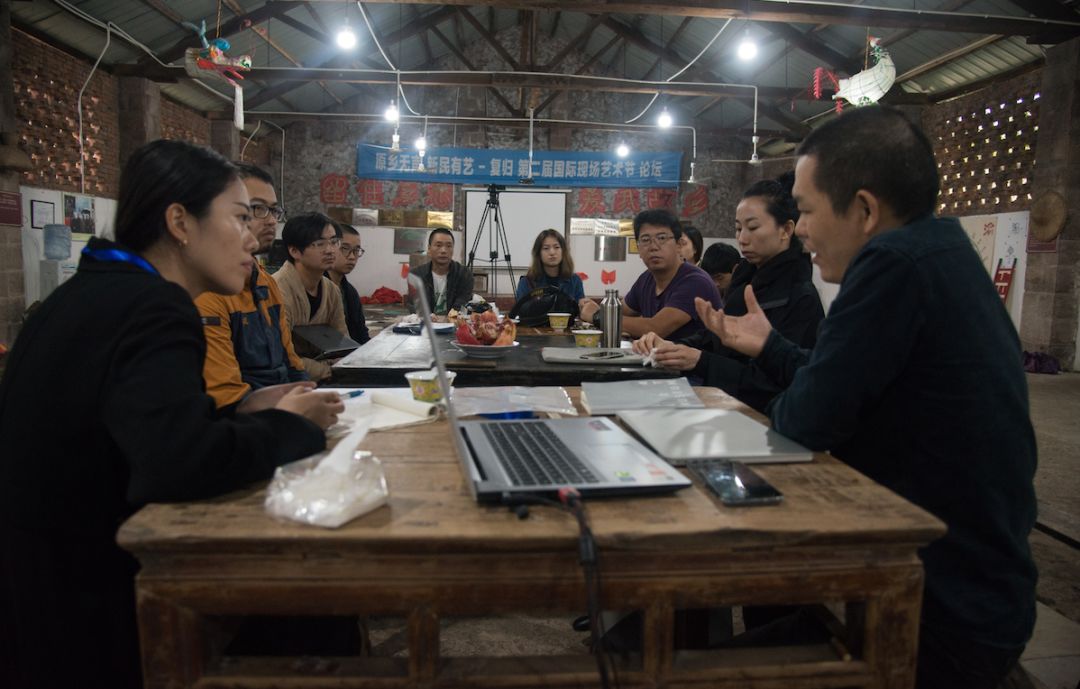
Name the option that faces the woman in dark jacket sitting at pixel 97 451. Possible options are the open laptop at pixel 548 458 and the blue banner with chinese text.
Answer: the blue banner with chinese text

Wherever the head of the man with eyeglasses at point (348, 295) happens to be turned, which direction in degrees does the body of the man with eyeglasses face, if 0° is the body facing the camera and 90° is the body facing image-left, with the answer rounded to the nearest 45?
approximately 315°

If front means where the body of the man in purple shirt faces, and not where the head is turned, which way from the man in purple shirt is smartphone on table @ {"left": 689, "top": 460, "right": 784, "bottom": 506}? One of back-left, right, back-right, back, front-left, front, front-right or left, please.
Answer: front-left

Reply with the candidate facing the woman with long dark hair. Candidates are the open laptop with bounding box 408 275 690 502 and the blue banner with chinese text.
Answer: the blue banner with chinese text

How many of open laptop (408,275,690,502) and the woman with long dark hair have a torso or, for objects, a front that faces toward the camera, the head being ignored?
1

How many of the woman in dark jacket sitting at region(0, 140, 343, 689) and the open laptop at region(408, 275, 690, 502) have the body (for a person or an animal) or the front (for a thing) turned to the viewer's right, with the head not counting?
2

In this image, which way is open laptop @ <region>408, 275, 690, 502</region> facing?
to the viewer's right

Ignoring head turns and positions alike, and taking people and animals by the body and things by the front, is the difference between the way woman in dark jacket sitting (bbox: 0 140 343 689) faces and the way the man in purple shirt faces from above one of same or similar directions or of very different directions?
very different directions

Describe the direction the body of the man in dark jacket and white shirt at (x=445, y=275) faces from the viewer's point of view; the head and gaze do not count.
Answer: toward the camera

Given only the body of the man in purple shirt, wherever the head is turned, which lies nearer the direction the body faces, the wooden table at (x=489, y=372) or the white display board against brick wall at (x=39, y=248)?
the wooden table

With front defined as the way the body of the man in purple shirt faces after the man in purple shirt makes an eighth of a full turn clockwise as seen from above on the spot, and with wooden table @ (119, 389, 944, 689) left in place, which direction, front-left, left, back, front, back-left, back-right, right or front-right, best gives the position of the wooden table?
left

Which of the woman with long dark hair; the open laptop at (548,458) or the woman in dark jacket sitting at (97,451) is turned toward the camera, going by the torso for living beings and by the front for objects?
the woman with long dark hair

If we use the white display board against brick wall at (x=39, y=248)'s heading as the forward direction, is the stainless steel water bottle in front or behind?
in front

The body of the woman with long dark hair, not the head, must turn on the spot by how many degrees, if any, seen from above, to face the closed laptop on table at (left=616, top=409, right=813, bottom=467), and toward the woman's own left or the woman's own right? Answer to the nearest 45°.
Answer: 0° — they already face it

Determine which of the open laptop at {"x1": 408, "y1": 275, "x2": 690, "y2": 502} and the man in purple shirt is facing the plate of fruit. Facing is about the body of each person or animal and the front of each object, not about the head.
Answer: the man in purple shirt

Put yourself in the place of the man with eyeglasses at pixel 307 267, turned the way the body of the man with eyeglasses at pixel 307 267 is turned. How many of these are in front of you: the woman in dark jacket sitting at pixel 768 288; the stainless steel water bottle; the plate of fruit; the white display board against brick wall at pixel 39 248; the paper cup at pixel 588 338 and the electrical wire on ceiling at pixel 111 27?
4

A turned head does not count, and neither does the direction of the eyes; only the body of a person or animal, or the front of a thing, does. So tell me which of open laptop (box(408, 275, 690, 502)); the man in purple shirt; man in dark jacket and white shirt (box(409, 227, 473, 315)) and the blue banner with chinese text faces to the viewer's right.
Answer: the open laptop

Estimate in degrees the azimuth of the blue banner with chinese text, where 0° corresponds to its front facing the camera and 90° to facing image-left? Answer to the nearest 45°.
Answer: approximately 0°
